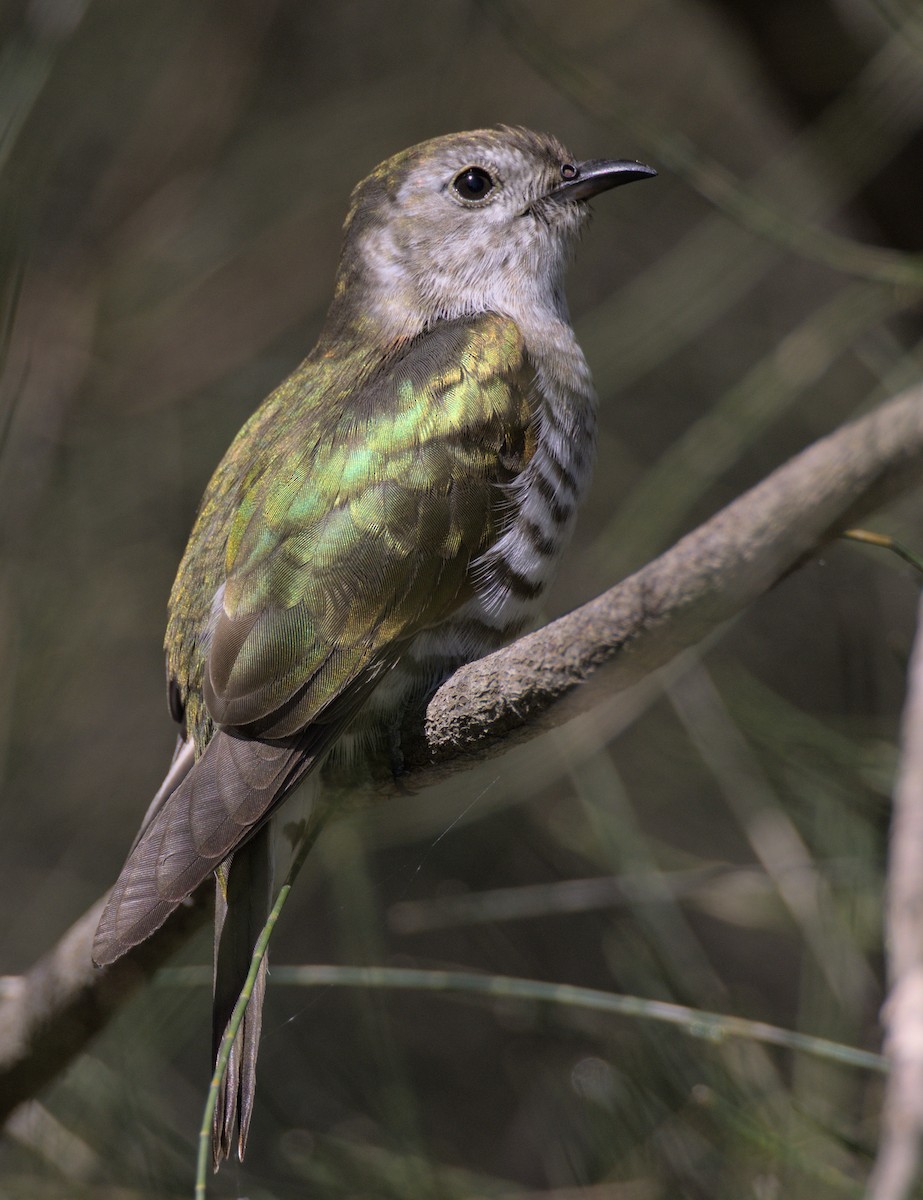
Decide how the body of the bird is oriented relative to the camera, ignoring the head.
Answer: to the viewer's right
